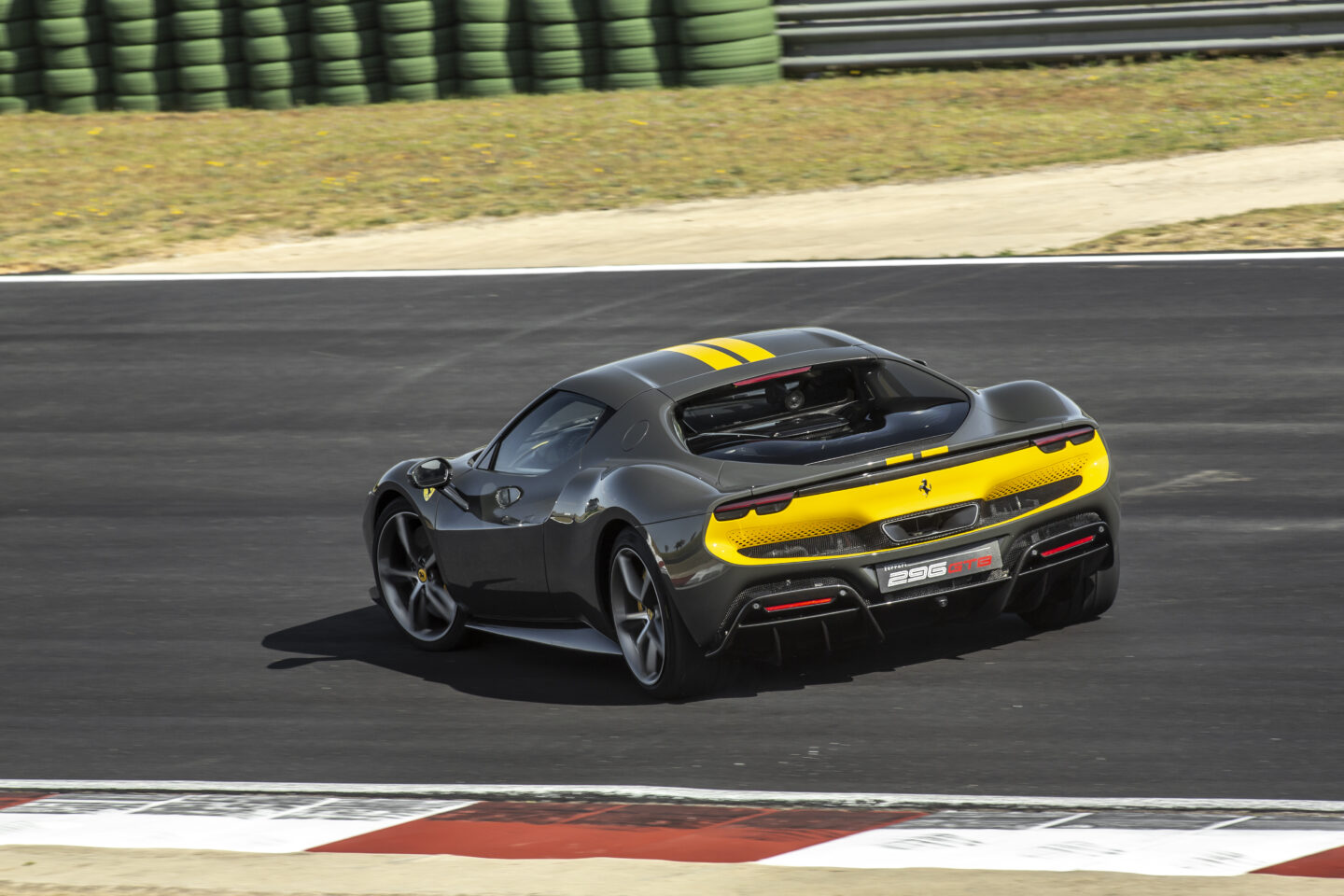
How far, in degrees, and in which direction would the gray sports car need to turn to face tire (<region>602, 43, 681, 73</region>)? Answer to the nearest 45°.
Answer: approximately 45° to its right

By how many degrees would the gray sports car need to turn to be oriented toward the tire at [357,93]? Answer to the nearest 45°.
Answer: approximately 45° to its right

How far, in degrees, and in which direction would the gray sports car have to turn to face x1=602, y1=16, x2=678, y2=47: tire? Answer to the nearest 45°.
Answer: approximately 45° to its right

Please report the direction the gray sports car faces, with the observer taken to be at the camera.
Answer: facing away from the viewer and to the left of the viewer

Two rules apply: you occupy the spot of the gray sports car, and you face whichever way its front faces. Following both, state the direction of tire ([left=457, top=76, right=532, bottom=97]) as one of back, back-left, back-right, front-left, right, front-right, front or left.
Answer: front-right

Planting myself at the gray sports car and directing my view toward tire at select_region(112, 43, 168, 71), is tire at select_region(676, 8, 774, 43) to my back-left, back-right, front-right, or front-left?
front-right

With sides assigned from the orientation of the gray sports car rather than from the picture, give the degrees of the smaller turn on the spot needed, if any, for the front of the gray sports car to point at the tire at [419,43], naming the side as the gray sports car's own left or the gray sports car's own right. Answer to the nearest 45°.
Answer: approximately 45° to the gray sports car's own right

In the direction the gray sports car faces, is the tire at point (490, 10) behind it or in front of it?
in front

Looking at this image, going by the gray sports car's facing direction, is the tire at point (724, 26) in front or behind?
in front

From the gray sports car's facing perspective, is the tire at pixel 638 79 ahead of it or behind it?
ahead

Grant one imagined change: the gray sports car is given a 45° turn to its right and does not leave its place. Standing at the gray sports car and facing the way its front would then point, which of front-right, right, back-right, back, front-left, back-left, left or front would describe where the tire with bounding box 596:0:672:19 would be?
front

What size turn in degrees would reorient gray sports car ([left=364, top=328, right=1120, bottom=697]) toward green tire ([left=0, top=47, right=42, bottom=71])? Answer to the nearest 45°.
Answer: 0° — it already faces it

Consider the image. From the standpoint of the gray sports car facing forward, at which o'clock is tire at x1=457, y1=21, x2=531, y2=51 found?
The tire is roughly at 1 o'clock from the gray sports car.

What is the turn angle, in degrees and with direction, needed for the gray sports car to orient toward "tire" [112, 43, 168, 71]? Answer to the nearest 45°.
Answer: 0° — it already faces it
